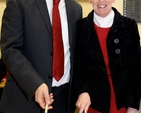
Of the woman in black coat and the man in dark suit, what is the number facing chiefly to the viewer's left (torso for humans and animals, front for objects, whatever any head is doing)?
0

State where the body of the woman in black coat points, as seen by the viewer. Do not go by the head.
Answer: toward the camera

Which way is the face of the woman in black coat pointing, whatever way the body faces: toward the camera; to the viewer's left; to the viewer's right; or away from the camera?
toward the camera

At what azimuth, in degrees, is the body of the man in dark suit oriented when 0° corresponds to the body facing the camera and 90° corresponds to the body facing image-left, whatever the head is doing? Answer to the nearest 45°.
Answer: approximately 315°
